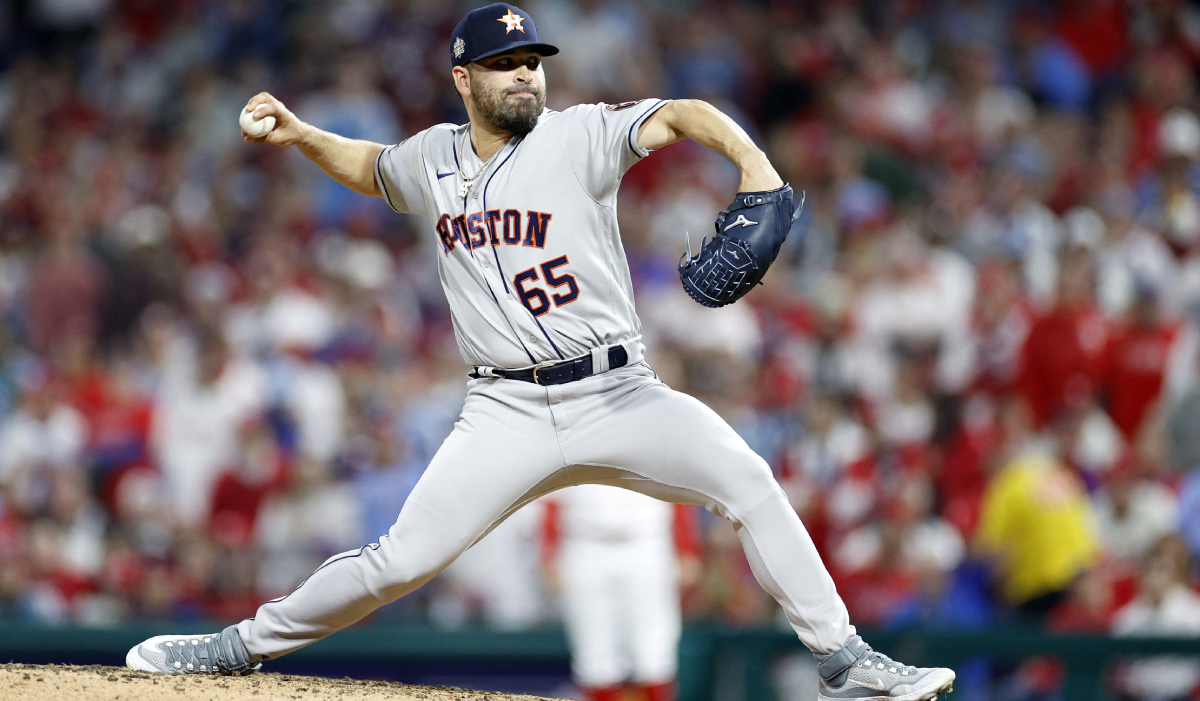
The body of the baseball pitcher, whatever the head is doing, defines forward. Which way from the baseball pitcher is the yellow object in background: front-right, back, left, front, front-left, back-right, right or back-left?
back-left

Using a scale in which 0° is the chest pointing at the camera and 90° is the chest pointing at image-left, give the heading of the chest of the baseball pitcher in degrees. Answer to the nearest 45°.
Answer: approximately 0°

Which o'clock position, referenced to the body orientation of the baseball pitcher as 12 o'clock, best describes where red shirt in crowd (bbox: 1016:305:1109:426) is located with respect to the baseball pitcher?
The red shirt in crowd is roughly at 7 o'clock from the baseball pitcher.

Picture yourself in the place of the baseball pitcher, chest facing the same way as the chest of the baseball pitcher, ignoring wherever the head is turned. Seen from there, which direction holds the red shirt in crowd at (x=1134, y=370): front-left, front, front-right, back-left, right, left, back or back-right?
back-left
